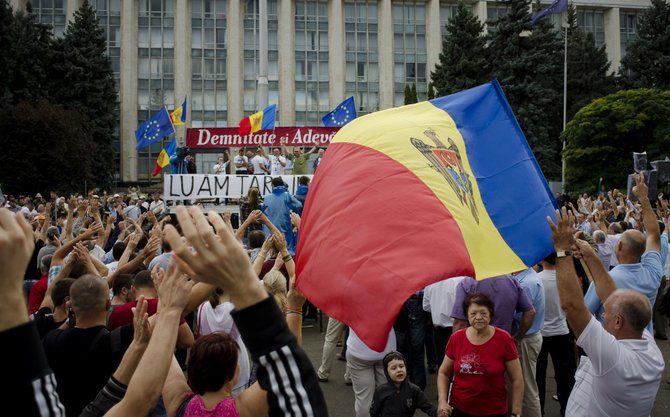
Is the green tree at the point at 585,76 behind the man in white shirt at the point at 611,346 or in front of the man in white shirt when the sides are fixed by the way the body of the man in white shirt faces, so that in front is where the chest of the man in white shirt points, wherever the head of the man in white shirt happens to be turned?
in front

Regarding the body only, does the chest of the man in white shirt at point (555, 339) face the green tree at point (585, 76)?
yes

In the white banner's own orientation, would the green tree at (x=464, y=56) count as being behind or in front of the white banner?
behind

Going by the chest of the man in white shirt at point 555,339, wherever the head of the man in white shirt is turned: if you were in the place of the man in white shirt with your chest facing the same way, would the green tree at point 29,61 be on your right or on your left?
on your left

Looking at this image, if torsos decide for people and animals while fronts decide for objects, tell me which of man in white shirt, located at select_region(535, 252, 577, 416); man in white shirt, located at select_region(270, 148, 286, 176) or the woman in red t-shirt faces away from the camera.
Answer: man in white shirt, located at select_region(535, 252, 577, 416)

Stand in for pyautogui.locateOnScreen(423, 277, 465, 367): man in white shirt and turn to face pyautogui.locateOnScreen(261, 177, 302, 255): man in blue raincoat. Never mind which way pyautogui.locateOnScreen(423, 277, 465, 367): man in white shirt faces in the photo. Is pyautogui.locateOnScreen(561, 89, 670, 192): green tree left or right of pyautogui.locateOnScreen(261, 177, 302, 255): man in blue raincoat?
right

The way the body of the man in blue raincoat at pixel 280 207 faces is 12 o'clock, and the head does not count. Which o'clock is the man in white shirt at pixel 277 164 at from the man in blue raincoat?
The man in white shirt is roughly at 12 o'clock from the man in blue raincoat.

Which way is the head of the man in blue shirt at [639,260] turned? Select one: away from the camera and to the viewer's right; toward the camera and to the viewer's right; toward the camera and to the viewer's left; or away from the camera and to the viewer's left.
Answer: away from the camera and to the viewer's left

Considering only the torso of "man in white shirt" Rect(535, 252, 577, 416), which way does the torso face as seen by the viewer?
away from the camera

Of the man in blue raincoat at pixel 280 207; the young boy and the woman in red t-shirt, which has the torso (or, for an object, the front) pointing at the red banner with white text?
the man in blue raincoat

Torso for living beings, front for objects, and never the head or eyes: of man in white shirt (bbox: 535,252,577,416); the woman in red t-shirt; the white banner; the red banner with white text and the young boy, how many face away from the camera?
1

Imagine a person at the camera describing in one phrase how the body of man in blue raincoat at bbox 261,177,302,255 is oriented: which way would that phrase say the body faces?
away from the camera

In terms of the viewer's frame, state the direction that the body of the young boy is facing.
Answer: toward the camera

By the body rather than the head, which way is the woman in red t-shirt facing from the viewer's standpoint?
toward the camera

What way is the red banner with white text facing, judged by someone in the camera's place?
facing the viewer

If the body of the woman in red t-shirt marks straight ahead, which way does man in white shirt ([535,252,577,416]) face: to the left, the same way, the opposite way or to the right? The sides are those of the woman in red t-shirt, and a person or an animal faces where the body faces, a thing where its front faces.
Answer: the opposite way

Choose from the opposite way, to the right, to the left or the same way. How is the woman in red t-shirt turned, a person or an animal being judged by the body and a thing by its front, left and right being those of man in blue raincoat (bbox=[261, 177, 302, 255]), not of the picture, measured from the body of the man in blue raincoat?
the opposite way

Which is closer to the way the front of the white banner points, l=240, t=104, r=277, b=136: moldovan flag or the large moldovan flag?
the large moldovan flag

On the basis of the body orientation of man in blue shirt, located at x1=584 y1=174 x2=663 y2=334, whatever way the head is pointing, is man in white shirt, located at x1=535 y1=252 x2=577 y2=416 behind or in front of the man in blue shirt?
in front
